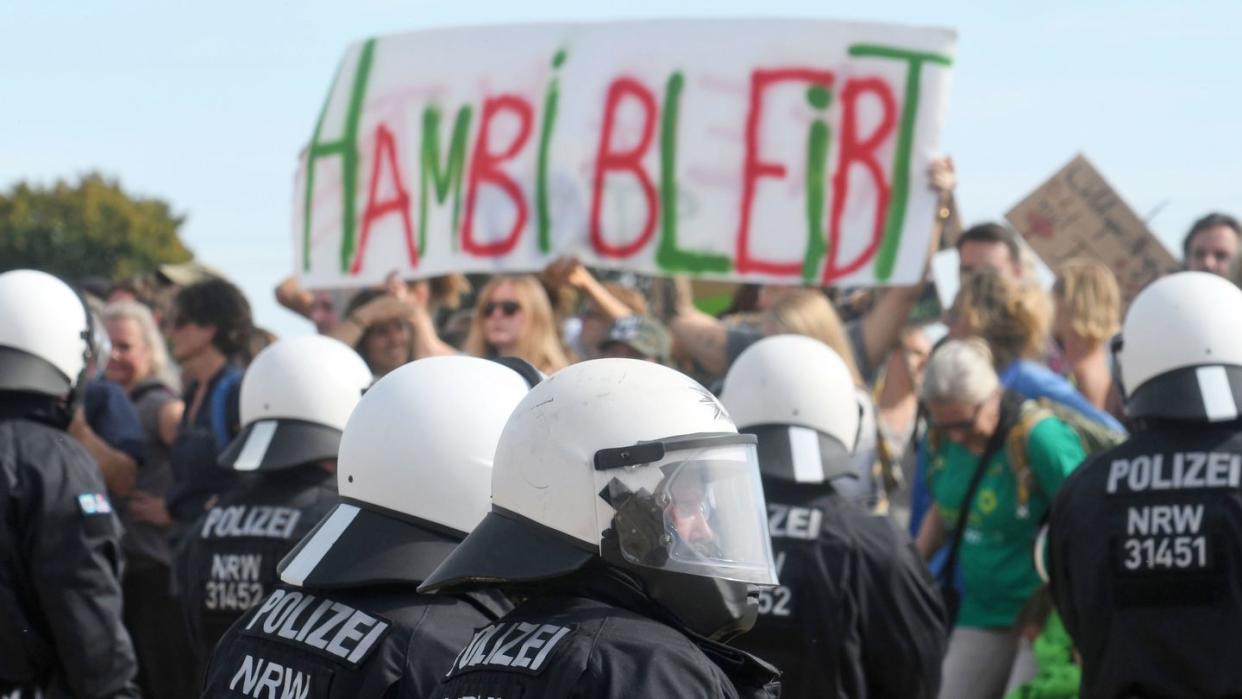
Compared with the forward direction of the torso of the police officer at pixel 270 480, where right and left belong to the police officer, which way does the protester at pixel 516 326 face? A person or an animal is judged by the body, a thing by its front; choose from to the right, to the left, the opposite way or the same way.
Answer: the opposite way

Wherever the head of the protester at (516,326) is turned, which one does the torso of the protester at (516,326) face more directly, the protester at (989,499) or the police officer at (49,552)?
the police officer

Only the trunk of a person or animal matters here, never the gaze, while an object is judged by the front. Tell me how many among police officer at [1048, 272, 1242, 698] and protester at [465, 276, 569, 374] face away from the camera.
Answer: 1

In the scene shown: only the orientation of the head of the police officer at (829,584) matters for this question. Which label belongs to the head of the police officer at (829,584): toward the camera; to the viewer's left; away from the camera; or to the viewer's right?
away from the camera

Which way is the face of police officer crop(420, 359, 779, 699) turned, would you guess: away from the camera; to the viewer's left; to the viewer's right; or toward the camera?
to the viewer's right

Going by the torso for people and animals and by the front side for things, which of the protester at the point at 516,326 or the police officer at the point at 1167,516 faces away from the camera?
the police officer

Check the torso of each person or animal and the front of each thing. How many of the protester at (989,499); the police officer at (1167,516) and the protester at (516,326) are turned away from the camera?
1

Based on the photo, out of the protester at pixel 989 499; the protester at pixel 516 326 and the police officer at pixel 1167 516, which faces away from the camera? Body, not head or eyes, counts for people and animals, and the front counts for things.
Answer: the police officer

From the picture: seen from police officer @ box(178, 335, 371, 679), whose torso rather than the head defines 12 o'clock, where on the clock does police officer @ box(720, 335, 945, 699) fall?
police officer @ box(720, 335, 945, 699) is roughly at 2 o'clock from police officer @ box(178, 335, 371, 679).

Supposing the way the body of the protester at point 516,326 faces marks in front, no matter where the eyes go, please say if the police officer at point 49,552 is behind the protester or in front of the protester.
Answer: in front

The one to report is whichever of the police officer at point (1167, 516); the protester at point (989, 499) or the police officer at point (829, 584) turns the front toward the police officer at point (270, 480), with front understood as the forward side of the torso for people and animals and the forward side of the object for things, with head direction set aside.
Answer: the protester

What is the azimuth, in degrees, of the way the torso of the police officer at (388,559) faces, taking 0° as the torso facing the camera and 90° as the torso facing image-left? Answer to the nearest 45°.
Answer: approximately 225°

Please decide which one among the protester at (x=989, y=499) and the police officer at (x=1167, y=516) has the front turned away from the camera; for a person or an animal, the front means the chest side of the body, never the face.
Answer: the police officer

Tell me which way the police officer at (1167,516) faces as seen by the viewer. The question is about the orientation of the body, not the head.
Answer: away from the camera
